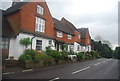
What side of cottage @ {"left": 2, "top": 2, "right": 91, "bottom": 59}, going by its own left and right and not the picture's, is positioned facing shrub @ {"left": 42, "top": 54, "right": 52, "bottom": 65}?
front

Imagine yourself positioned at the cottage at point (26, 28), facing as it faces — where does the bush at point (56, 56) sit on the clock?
The bush is roughly at 11 o'clock from the cottage.

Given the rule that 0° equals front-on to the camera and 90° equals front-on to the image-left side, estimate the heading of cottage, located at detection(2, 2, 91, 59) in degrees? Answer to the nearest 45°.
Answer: approximately 315°

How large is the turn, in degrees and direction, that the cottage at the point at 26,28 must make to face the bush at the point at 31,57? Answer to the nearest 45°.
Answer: approximately 45° to its right
